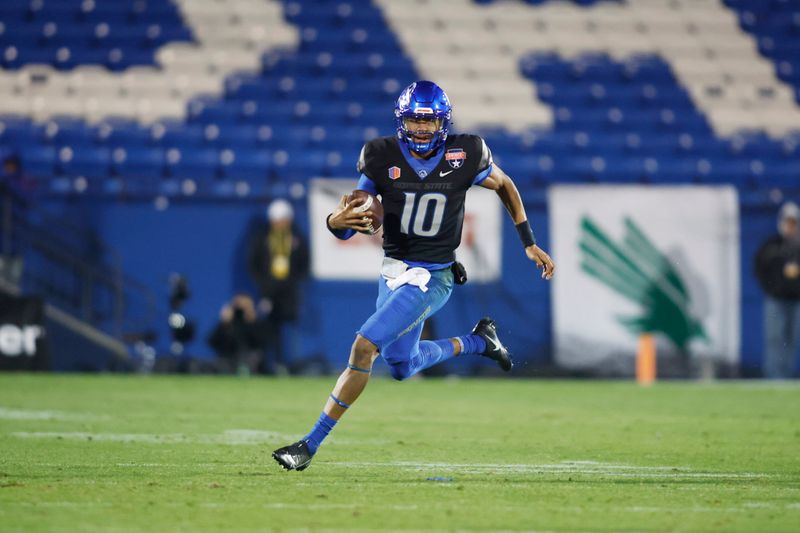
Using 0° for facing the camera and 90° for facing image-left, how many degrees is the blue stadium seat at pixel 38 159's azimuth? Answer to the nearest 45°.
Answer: approximately 0°

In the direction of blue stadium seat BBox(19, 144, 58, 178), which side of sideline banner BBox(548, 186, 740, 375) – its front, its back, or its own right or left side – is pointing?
right

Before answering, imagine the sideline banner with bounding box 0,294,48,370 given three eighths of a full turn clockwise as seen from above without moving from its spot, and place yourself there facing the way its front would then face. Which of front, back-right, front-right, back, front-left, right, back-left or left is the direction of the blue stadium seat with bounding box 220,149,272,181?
right

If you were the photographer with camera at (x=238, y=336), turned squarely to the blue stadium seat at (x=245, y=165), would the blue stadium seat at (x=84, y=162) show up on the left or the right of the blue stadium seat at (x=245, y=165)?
left

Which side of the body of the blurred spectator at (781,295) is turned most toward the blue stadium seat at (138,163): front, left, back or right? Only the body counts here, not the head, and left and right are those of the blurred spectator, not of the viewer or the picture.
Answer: right

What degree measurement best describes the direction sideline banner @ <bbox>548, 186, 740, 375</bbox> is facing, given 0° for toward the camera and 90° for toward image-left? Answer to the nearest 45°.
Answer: approximately 0°

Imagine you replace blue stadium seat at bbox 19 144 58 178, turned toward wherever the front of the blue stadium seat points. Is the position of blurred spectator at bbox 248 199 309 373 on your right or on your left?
on your left

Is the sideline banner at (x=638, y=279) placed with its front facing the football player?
yes
